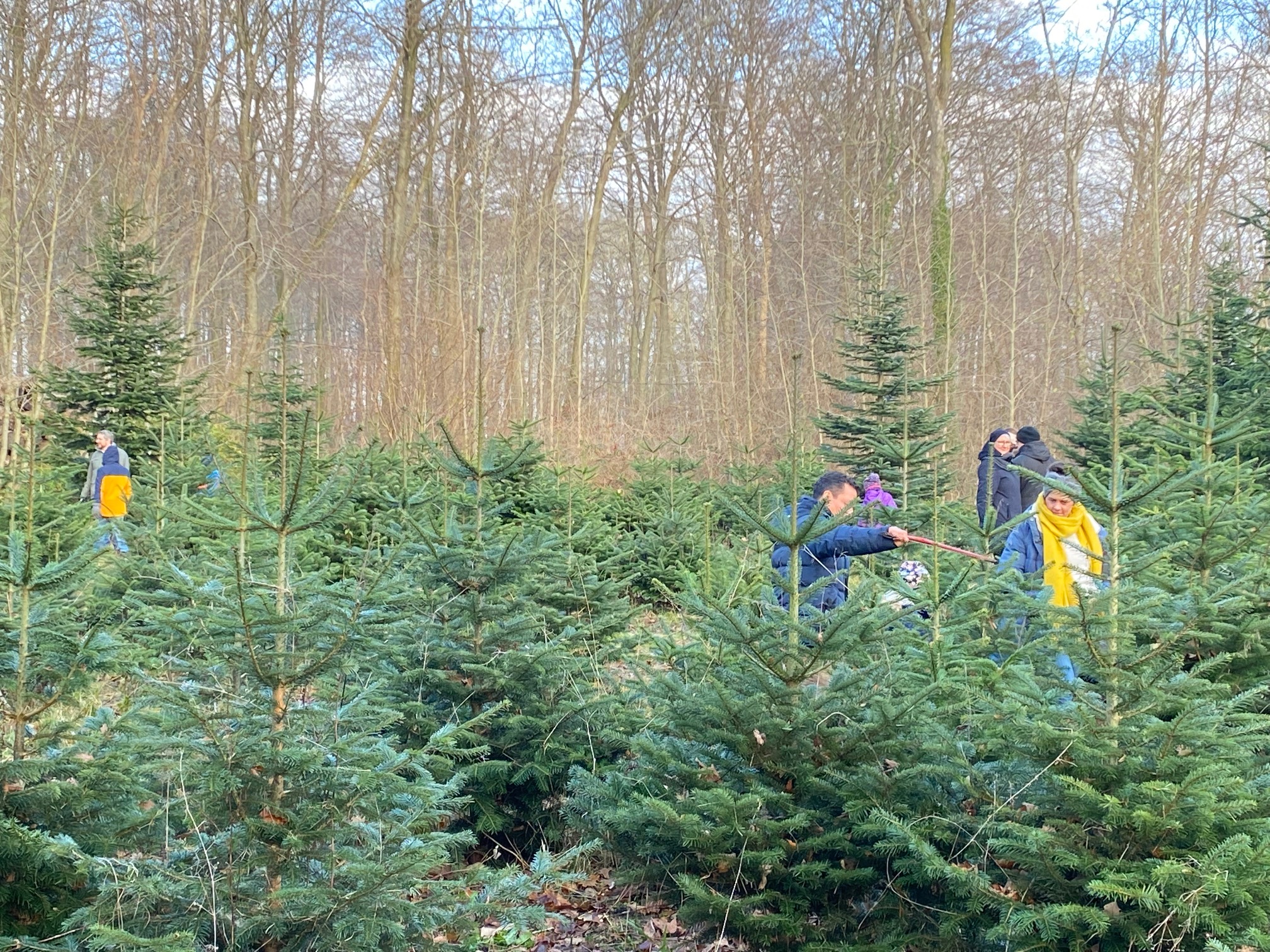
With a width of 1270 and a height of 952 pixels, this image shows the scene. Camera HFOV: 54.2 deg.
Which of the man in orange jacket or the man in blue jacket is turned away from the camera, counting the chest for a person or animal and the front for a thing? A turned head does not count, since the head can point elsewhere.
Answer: the man in orange jacket

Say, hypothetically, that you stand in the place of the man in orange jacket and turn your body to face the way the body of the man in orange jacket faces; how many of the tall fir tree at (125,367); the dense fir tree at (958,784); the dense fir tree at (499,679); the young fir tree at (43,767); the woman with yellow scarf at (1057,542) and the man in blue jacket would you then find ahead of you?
1

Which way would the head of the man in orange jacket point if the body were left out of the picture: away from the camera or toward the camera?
away from the camera

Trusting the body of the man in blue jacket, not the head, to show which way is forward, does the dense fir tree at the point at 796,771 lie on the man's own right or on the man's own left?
on the man's own right

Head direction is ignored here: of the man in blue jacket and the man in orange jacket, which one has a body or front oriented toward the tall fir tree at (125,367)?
the man in orange jacket

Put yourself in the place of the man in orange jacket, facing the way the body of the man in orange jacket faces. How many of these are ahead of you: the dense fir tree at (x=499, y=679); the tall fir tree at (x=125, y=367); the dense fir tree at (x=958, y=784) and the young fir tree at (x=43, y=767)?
1

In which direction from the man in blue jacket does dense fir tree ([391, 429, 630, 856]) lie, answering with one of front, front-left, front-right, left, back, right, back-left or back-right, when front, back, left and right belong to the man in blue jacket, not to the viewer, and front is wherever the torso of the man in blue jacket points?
back

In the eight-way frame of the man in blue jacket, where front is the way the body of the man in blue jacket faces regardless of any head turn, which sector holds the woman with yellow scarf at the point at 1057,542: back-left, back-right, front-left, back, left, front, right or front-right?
front-left

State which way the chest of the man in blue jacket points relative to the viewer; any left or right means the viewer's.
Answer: facing to the right of the viewer

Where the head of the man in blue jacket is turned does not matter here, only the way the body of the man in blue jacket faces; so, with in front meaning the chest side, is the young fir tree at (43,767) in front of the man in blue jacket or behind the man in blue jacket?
behind

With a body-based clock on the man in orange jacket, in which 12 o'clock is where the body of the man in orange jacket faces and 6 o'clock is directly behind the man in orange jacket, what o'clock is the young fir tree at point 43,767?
The young fir tree is roughly at 6 o'clock from the man in orange jacket.

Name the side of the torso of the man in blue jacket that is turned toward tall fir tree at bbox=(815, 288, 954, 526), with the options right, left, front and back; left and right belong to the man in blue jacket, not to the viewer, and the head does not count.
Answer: left

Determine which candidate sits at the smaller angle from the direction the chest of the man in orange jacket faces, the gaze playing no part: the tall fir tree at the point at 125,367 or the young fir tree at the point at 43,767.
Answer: the tall fir tree

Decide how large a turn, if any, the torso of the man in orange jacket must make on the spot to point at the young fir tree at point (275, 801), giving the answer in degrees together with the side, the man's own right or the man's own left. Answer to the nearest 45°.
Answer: approximately 180°

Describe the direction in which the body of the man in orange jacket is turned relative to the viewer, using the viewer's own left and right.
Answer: facing away from the viewer

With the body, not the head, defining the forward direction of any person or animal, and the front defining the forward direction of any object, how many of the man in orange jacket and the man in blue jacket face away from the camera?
1

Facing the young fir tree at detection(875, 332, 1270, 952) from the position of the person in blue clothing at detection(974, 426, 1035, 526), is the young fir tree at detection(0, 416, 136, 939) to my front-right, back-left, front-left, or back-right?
front-right
